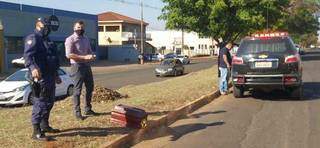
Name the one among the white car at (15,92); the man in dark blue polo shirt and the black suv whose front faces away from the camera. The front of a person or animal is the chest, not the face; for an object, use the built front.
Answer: the black suv

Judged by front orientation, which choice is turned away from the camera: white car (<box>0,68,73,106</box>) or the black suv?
the black suv

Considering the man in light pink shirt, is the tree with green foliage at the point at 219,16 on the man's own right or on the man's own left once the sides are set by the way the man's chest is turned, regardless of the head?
on the man's own left

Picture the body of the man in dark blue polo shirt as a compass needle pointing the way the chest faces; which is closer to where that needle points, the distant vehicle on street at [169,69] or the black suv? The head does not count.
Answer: the black suv

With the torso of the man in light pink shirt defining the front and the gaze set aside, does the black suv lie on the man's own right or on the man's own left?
on the man's own left

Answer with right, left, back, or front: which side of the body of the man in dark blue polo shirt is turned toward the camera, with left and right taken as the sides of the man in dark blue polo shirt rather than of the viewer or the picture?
right

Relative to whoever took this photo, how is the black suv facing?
facing away from the viewer

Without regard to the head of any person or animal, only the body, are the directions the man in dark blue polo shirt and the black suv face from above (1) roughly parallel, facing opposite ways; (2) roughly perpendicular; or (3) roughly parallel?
roughly perpendicular

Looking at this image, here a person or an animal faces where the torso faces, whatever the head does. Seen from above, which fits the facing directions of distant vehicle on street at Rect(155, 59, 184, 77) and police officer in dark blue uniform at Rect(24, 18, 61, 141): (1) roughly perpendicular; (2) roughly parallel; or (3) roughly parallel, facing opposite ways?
roughly perpendicular
